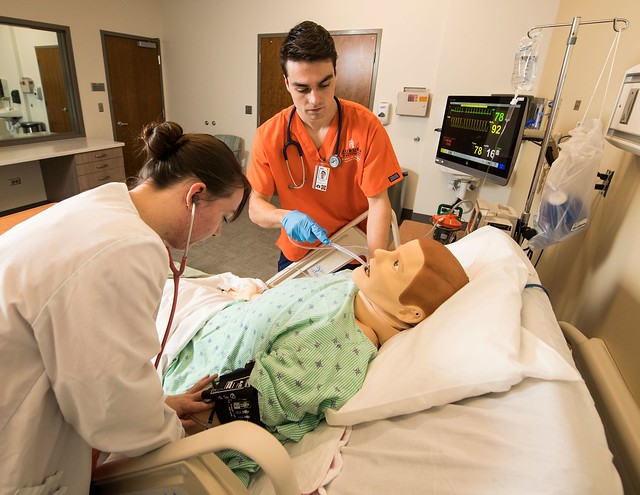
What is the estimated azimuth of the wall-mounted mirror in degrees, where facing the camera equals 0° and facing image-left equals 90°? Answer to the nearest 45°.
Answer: approximately 315°

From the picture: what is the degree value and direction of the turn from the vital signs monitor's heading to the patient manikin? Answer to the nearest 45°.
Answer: approximately 45° to its left

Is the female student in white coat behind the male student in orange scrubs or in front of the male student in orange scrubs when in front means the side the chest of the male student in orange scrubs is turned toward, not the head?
in front

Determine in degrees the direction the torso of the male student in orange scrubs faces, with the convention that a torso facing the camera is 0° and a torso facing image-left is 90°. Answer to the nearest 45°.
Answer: approximately 0°

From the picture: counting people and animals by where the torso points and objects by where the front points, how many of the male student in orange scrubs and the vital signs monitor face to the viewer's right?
0

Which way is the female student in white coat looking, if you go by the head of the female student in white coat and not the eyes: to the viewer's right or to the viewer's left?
to the viewer's right

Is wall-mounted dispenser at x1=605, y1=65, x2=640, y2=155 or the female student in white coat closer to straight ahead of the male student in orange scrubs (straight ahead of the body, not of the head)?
the female student in white coat

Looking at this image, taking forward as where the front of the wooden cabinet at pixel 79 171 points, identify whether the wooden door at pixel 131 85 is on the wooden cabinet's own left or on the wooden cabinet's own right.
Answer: on the wooden cabinet's own left

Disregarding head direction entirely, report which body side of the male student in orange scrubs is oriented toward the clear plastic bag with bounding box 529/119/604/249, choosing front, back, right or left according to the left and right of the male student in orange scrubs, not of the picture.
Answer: left

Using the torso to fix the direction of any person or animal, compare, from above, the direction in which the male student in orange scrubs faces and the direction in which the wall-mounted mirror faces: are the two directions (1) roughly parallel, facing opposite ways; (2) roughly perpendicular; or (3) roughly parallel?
roughly perpendicular

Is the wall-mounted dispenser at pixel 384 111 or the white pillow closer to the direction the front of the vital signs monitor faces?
the white pillow

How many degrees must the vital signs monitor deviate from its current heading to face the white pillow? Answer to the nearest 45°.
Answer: approximately 45° to its left

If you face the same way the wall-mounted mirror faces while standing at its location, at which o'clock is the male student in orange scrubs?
The male student in orange scrubs is roughly at 1 o'clock from the wall-mounted mirror.

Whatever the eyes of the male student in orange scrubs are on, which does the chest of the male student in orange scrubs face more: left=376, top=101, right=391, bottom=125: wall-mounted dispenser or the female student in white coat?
the female student in white coat

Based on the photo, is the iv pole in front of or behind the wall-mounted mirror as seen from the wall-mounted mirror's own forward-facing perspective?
in front

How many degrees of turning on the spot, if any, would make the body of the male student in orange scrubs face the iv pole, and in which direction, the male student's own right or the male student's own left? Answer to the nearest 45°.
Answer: approximately 90° to the male student's own left
